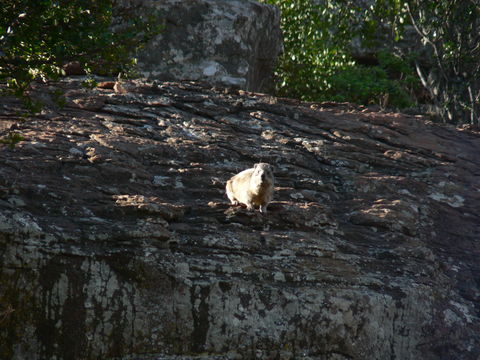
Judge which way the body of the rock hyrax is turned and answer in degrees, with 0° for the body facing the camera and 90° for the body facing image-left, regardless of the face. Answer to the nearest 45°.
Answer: approximately 315°
